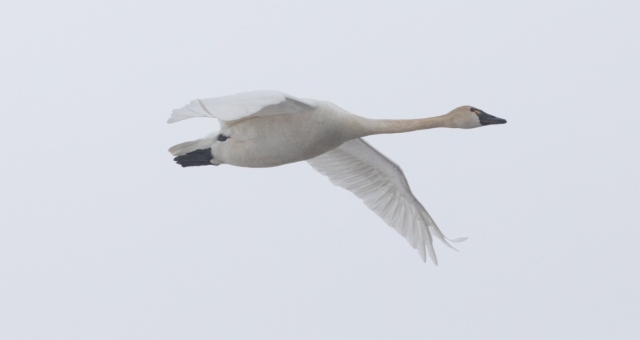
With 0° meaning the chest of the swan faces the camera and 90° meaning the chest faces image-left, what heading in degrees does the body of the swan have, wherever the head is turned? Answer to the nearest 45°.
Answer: approximately 270°
